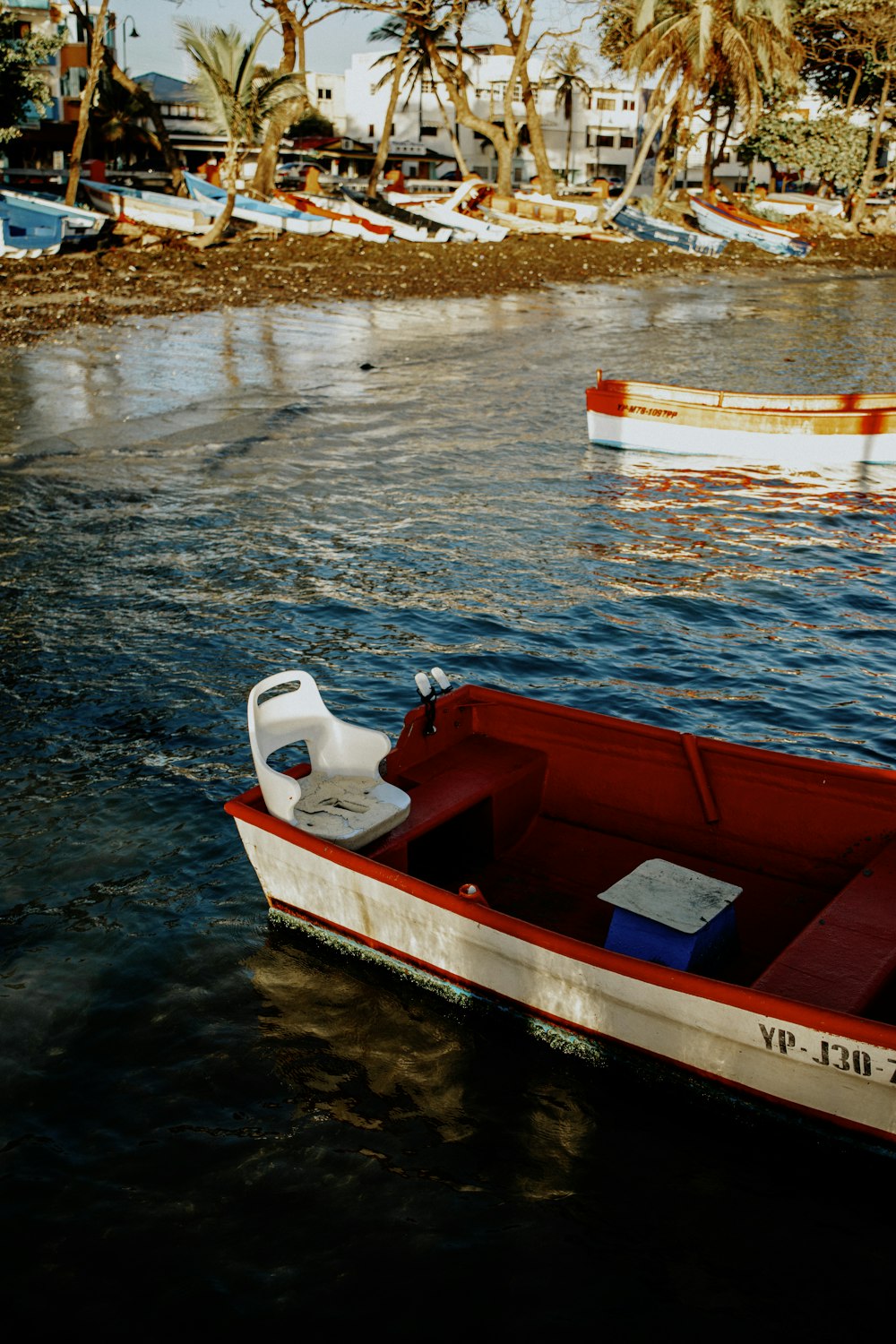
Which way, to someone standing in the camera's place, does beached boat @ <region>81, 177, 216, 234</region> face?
facing away from the viewer and to the left of the viewer

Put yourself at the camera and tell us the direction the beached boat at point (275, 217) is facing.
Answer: facing away from the viewer and to the left of the viewer

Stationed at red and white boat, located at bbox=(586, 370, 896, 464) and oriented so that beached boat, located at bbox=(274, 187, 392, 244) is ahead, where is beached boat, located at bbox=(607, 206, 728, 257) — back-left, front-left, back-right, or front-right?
front-right

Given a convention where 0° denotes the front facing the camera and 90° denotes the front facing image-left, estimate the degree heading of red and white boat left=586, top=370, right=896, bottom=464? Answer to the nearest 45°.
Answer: approximately 90°

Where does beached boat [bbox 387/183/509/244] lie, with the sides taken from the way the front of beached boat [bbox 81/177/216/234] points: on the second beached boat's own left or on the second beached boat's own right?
on the second beached boat's own right

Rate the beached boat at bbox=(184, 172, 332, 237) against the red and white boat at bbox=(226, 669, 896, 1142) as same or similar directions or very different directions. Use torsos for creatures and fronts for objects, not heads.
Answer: very different directions

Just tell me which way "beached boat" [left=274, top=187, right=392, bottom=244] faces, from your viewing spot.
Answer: facing away from the viewer and to the left of the viewer

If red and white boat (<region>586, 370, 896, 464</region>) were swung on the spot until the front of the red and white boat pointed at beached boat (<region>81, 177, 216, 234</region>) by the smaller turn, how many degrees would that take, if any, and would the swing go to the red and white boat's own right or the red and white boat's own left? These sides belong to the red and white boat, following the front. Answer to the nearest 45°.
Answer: approximately 45° to the red and white boat's own right

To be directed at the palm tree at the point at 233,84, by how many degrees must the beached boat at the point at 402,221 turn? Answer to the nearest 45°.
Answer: approximately 90° to its left

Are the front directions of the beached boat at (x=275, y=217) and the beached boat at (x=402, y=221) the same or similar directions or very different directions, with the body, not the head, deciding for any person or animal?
same or similar directions

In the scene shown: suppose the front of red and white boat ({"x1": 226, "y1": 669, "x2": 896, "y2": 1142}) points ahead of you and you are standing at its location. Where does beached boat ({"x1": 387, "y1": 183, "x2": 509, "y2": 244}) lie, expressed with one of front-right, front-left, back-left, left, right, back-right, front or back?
back-left

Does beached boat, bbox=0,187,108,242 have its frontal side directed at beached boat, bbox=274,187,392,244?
no

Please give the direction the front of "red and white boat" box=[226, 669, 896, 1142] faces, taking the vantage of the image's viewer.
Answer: facing the viewer and to the right of the viewer
